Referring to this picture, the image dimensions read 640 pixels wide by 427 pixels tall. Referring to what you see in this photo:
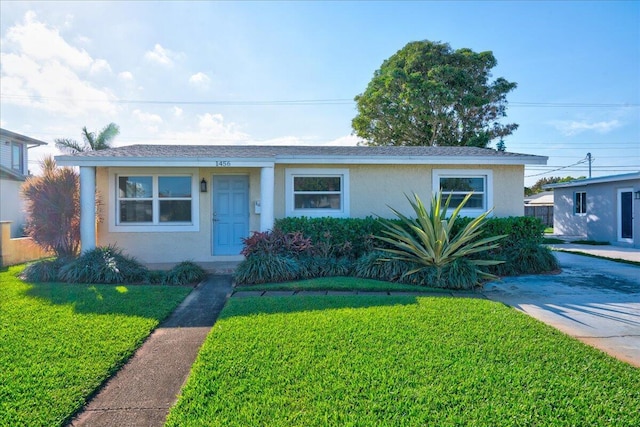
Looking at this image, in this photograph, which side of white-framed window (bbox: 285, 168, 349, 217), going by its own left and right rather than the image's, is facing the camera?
front

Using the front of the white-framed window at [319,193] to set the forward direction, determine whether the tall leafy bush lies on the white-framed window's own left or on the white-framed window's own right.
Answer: on the white-framed window's own right

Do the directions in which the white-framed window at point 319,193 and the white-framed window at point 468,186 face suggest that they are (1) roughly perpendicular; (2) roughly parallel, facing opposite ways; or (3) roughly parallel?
roughly parallel

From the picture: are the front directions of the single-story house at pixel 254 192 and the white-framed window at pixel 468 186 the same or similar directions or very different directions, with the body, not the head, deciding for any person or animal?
same or similar directions

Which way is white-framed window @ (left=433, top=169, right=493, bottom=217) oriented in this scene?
toward the camera

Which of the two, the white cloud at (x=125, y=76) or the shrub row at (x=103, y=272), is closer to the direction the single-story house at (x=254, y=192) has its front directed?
the shrub row

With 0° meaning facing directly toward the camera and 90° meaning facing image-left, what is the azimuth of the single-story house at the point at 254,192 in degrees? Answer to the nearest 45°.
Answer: approximately 0°

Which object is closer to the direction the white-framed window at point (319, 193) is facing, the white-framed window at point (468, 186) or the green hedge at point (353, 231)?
the green hedge

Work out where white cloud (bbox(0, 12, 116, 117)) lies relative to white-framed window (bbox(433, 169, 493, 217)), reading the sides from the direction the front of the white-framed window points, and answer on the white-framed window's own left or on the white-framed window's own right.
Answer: on the white-framed window's own right

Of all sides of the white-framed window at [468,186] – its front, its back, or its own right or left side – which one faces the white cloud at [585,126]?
back

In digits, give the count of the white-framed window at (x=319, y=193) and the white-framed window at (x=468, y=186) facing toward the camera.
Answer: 2

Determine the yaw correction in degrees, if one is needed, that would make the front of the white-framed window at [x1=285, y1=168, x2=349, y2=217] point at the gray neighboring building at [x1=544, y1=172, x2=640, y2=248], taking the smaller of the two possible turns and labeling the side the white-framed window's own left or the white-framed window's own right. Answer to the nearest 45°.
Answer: approximately 135° to the white-framed window's own left
